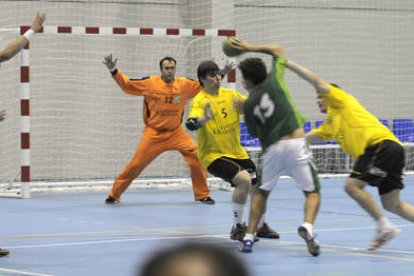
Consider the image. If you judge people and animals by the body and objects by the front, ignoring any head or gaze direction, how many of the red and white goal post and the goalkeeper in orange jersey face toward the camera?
2

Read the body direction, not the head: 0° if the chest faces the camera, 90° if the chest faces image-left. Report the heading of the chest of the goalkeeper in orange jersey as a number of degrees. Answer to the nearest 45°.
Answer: approximately 0°

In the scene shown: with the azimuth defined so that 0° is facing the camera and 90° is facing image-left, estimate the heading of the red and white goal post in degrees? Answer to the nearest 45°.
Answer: approximately 0°

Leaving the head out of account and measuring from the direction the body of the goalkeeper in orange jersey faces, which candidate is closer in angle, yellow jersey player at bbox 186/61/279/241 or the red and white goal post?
the yellow jersey player

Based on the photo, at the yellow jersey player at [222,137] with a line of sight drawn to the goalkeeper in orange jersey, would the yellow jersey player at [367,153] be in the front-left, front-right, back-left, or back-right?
back-right

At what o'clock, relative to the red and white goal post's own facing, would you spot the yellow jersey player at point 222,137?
The yellow jersey player is roughly at 11 o'clock from the red and white goal post.

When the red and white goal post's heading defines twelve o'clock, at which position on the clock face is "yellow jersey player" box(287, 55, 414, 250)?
The yellow jersey player is roughly at 11 o'clock from the red and white goal post.

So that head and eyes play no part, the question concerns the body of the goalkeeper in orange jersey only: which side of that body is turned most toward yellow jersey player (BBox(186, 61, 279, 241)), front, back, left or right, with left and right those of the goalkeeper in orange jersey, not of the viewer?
front
